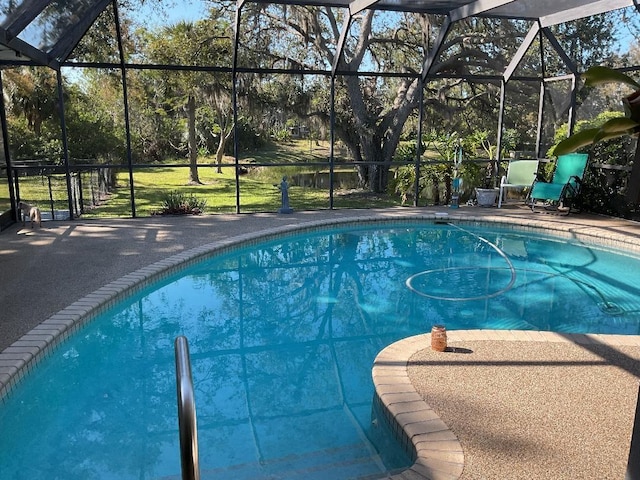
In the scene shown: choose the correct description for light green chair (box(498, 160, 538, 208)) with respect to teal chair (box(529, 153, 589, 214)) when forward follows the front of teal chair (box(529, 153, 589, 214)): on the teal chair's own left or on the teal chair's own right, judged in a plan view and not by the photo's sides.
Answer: on the teal chair's own right

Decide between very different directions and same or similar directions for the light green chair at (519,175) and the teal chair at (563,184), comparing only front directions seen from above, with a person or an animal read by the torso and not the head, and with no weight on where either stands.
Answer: same or similar directions

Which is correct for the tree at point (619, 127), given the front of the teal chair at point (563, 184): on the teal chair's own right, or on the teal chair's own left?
on the teal chair's own left

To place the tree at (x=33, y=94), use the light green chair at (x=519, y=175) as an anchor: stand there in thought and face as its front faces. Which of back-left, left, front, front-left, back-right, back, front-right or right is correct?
front-right

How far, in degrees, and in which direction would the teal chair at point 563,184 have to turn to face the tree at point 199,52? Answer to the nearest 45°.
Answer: approximately 45° to its right

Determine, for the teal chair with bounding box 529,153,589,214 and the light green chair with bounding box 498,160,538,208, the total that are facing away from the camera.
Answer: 0

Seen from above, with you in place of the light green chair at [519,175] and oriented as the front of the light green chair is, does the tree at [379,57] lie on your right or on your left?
on your right

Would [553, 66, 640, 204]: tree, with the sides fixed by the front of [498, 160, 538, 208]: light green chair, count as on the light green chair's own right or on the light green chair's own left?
on the light green chair's own left

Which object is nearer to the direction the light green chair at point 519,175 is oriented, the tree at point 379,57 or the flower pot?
the flower pot

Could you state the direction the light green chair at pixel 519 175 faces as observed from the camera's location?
facing the viewer and to the left of the viewer

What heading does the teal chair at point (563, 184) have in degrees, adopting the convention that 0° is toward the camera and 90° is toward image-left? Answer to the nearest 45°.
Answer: approximately 45°
